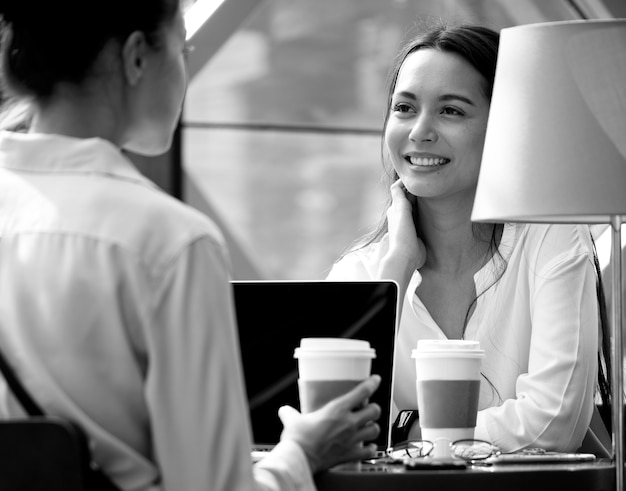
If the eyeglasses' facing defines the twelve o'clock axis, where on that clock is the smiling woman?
The smiling woman is roughly at 6 o'clock from the eyeglasses.

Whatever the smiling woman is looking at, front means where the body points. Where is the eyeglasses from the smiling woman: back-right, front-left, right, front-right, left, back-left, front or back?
front-left

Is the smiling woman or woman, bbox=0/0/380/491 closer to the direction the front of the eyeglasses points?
the woman

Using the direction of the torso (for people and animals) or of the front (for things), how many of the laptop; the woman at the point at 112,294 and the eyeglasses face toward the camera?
2

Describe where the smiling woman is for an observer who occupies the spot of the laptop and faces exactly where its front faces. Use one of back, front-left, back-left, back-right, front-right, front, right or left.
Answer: back-left

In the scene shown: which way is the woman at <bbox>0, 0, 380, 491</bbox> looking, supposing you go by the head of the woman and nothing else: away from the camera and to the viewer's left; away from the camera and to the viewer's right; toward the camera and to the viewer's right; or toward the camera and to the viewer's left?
away from the camera and to the viewer's right

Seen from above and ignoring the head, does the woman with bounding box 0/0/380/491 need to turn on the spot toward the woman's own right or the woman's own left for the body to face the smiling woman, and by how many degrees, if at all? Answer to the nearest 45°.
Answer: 0° — they already face them

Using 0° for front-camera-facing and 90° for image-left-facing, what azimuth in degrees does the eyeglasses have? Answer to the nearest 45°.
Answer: approximately 0°

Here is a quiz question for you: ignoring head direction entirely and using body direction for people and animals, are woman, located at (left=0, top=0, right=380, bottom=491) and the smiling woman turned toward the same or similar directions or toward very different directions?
very different directions
